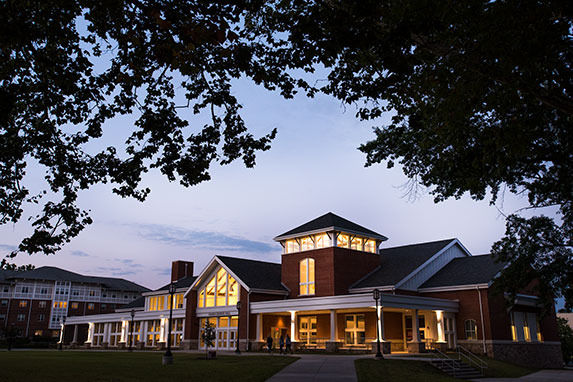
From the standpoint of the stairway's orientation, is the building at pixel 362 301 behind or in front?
behind

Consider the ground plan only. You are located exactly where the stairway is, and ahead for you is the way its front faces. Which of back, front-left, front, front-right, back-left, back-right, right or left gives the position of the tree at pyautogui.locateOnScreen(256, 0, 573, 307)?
front-right

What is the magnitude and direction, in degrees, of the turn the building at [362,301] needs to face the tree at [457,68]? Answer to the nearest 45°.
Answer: approximately 45° to its left

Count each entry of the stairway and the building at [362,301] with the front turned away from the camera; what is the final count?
0

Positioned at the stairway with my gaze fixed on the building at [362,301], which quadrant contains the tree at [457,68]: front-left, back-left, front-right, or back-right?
back-left

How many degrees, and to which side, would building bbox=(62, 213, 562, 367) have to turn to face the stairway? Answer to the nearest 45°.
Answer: approximately 45° to its left

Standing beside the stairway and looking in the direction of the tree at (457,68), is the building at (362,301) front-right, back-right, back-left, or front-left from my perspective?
back-right

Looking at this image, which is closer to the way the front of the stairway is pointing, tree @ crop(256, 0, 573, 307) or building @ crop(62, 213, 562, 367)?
the tree

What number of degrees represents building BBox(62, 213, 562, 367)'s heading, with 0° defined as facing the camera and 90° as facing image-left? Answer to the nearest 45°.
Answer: approximately 45°

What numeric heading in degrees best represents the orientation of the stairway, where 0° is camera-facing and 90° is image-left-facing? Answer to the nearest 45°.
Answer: approximately 315°
